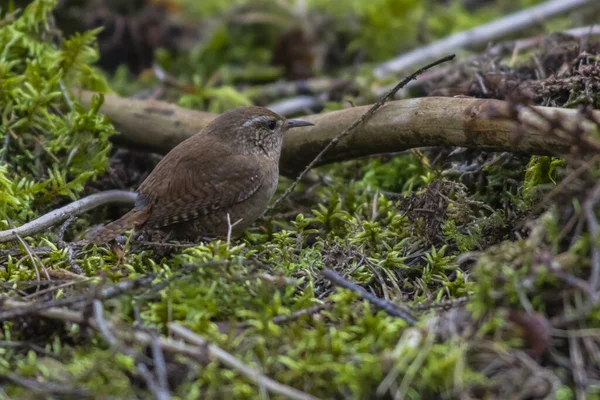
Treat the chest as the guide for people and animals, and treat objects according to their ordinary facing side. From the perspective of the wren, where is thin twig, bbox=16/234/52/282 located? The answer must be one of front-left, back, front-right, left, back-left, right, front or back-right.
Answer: back-right

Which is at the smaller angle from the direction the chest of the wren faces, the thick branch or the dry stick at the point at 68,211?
the thick branch

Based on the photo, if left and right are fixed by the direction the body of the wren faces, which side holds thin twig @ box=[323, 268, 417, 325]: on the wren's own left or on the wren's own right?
on the wren's own right

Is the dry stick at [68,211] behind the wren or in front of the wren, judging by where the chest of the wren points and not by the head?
behind

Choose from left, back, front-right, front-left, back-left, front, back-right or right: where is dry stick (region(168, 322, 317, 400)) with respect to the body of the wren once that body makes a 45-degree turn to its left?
back-right

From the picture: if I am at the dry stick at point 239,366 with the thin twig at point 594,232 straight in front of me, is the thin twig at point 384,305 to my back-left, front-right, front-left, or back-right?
front-left

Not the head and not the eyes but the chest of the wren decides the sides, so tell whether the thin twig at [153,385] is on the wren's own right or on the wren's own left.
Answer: on the wren's own right

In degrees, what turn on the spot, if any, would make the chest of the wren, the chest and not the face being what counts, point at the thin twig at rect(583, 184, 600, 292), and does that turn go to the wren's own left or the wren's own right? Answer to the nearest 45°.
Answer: approximately 45° to the wren's own right

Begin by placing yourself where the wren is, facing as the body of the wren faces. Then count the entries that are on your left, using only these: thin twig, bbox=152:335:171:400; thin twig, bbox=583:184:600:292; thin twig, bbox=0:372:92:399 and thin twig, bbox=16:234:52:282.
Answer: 0

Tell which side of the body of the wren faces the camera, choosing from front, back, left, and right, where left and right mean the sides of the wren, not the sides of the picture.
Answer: right

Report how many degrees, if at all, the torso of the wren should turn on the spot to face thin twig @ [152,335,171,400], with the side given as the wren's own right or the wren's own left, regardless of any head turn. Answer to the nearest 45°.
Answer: approximately 90° to the wren's own right

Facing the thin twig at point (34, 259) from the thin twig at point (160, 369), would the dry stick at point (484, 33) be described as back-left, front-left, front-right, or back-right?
front-right

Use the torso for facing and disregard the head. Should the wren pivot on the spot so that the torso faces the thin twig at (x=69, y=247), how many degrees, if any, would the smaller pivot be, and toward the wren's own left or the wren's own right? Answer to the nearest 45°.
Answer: approximately 135° to the wren's own right

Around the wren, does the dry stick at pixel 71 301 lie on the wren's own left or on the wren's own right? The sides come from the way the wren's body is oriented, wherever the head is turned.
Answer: on the wren's own right
